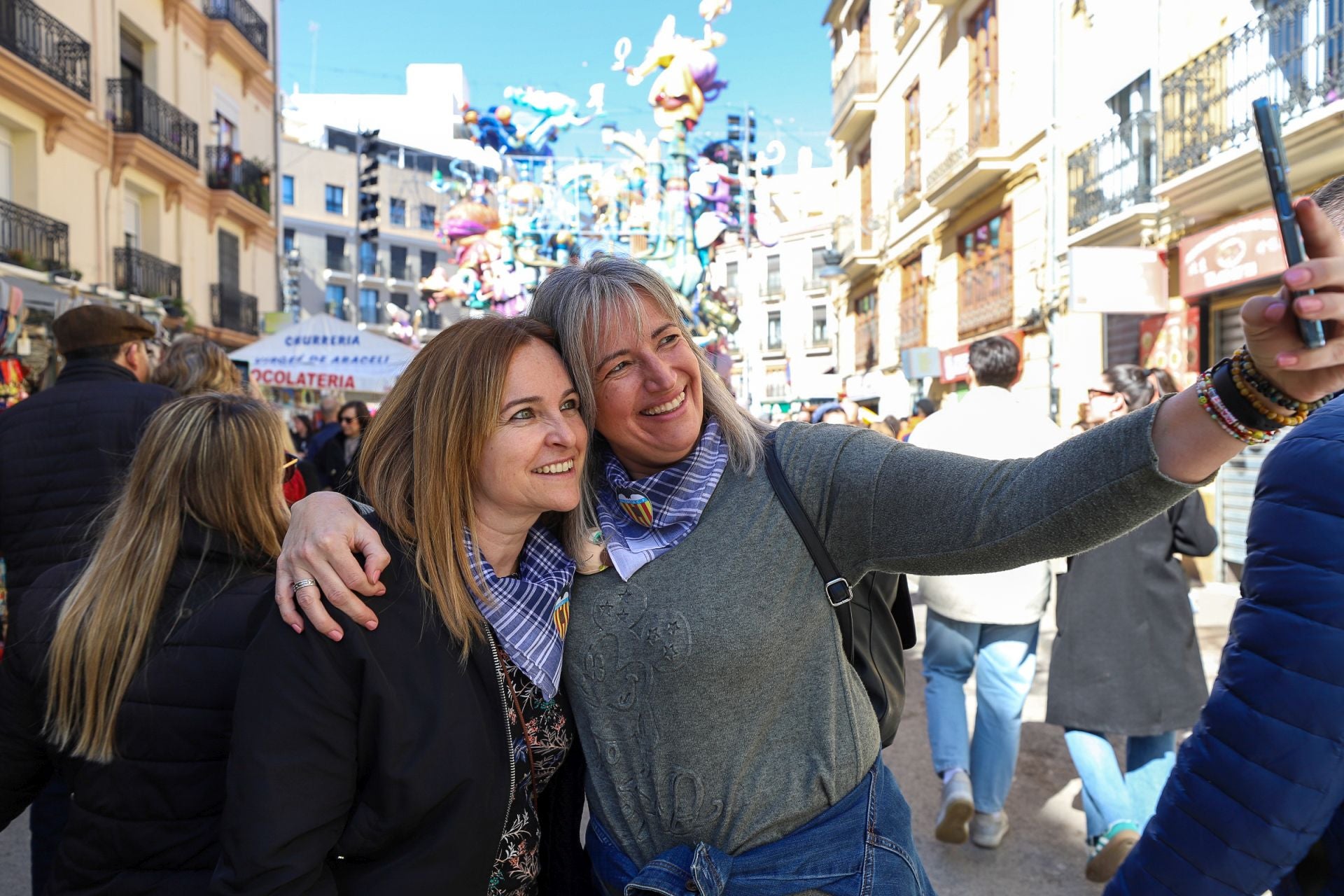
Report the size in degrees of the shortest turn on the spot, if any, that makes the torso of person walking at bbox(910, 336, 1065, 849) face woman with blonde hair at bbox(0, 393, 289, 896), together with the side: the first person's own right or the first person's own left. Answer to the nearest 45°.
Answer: approximately 135° to the first person's own left

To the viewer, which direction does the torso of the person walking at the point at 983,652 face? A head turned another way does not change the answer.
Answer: away from the camera

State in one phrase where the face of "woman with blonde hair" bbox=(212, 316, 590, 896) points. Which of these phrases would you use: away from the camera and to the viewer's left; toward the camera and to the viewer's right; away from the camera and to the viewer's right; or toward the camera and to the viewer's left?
toward the camera and to the viewer's right

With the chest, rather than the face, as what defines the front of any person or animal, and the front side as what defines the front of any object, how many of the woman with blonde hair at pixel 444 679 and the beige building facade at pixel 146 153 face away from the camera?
0

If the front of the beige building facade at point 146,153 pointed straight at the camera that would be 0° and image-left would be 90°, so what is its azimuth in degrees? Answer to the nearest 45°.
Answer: approximately 315°

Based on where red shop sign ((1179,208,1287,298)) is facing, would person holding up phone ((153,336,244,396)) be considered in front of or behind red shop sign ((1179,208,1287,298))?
in front

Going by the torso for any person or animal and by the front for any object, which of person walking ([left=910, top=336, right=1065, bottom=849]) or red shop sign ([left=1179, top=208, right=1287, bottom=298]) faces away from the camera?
the person walking

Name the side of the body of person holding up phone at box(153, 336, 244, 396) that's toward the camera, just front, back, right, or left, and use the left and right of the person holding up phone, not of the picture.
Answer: back

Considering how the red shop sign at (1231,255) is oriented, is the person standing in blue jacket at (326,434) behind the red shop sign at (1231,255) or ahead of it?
ahead

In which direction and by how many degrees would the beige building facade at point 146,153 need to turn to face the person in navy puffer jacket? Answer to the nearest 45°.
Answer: approximately 45° to its right

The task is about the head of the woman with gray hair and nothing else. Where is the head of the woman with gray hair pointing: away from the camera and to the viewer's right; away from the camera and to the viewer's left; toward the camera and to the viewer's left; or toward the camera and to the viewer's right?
toward the camera and to the viewer's right

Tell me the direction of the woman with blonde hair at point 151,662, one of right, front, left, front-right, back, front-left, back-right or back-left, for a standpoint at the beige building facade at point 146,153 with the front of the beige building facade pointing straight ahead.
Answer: front-right

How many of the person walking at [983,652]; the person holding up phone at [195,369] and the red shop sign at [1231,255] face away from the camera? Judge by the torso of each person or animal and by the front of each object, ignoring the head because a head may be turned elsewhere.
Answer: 2

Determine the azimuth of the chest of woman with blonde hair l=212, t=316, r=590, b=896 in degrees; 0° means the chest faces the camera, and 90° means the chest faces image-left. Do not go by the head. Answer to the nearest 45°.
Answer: approximately 315°
